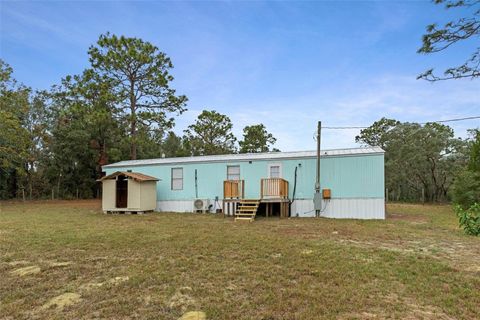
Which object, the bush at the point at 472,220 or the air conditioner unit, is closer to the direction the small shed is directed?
the bush

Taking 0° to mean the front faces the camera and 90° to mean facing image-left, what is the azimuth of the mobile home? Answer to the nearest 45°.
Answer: approximately 0°

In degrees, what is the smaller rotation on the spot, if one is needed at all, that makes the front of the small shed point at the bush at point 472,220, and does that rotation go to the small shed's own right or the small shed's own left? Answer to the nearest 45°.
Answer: approximately 45° to the small shed's own left

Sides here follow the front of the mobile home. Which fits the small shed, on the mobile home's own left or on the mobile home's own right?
on the mobile home's own right

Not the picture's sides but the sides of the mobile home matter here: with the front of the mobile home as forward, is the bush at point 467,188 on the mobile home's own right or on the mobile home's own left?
on the mobile home's own left

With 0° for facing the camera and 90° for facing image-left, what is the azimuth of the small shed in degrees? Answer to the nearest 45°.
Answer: approximately 45°
